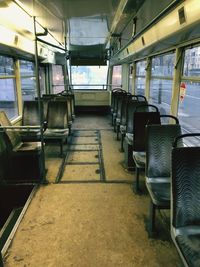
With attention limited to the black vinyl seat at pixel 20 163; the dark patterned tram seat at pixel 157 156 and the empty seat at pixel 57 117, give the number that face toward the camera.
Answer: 2

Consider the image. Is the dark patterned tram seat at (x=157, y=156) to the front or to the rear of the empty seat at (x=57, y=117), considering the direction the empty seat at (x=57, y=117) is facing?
to the front

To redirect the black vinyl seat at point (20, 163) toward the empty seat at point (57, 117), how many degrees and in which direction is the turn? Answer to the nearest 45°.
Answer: approximately 45° to its left

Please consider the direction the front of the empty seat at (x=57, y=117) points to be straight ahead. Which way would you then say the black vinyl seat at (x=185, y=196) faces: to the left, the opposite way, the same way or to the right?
the same way

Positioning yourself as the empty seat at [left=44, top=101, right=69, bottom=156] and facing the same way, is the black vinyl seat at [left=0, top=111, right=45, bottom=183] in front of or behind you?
in front

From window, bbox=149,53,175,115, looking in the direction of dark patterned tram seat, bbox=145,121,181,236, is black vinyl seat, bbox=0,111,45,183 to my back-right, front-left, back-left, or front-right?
front-right
